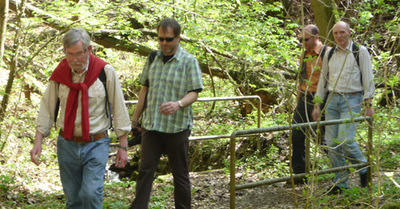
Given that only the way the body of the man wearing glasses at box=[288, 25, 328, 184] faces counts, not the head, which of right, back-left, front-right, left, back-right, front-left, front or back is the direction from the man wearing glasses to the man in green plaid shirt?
front

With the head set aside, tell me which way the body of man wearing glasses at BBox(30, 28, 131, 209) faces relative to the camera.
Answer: toward the camera

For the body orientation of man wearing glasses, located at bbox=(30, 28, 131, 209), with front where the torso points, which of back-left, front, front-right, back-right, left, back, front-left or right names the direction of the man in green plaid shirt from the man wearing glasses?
back-left

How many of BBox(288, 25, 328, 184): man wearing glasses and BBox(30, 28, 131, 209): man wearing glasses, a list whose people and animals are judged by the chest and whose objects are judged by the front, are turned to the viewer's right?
0

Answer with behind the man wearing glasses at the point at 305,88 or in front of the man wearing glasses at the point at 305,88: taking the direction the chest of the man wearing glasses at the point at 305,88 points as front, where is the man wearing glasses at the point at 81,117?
in front

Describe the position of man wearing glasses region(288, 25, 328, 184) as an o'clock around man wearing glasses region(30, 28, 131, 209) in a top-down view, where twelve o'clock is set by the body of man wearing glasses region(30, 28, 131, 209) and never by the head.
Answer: man wearing glasses region(288, 25, 328, 184) is roughly at 8 o'clock from man wearing glasses region(30, 28, 131, 209).

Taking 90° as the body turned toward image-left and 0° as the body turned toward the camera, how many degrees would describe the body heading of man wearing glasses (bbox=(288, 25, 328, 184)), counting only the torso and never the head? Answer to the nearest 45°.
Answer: approximately 45°
